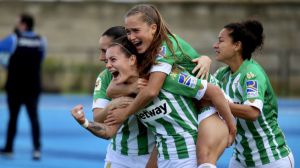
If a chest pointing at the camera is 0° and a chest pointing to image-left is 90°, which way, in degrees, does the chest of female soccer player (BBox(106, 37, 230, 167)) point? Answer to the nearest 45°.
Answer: approximately 45°

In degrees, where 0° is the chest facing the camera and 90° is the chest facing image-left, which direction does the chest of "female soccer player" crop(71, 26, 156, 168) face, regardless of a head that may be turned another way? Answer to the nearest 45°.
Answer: approximately 45°

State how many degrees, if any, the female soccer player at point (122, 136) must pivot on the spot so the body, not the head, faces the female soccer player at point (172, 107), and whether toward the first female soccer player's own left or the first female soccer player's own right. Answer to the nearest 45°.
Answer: approximately 90° to the first female soccer player's own left
